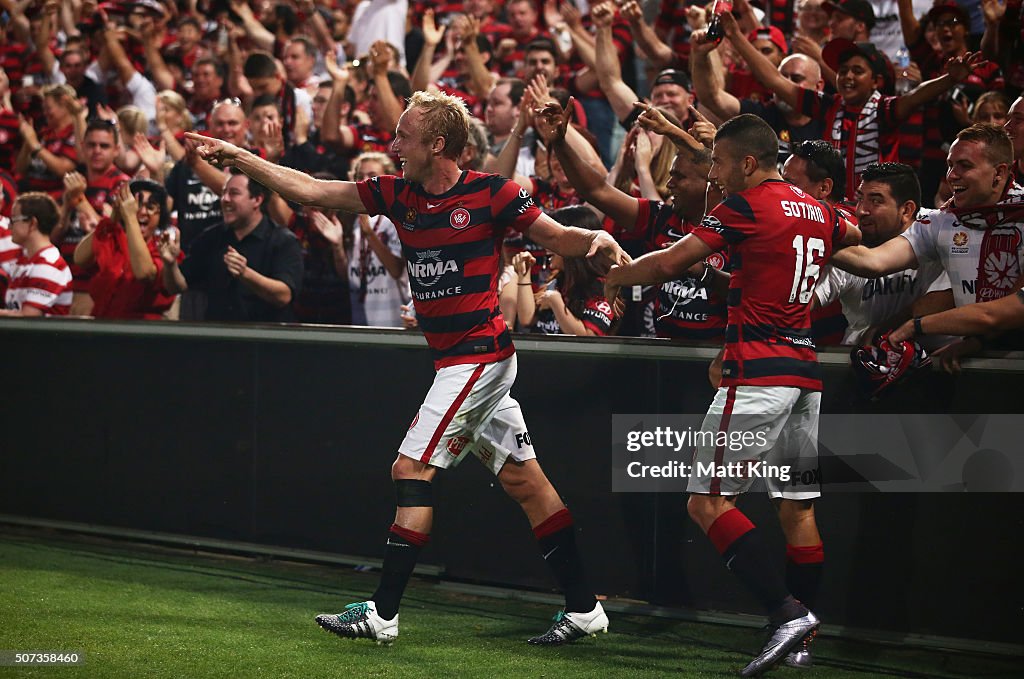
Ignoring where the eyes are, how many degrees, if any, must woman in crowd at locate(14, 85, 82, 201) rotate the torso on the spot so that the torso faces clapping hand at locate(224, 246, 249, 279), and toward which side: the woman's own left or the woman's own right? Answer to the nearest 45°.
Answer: approximately 45° to the woman's own left

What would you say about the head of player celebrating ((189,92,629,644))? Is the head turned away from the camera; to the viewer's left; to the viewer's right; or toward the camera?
to the viewer's left

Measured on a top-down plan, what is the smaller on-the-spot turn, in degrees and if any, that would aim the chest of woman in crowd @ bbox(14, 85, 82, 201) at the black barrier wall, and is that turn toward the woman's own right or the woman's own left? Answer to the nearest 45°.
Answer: approximately 45° to the woman's own left

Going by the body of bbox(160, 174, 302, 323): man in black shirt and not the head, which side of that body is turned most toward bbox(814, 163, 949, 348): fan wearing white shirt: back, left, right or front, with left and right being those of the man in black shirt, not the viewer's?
left

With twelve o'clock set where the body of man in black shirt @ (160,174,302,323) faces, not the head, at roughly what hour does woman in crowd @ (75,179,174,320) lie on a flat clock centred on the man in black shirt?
The woman in crowd is roughly at 3 o'clock from the man in black shirt.

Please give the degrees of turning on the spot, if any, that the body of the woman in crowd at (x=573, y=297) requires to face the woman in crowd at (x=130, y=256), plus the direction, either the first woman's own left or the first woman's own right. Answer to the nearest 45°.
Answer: approximately 90° to the first woman's own right

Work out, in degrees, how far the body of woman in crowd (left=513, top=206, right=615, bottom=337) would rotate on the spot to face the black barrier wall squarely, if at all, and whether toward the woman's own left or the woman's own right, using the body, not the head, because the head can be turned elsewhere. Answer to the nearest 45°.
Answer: approximately 45° to the woman's own right

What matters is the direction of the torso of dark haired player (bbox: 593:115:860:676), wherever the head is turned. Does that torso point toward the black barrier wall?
yes

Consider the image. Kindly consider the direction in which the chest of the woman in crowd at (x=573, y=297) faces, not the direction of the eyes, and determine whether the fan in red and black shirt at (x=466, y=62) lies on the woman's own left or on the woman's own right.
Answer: on the woman's own right
